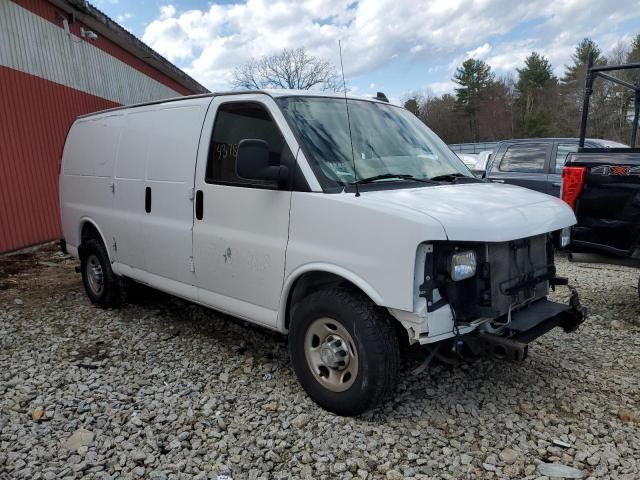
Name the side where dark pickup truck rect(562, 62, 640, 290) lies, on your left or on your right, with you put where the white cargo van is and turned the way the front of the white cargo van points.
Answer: on your left

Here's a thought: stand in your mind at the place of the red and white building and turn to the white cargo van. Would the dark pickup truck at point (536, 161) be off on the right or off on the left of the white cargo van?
left

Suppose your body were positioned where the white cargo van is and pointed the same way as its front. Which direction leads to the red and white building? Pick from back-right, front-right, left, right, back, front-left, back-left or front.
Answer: back

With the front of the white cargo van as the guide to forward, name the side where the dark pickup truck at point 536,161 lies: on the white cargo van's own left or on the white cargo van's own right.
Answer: on the white cargo van's own left

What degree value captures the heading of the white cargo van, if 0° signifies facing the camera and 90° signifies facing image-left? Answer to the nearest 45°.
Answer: approximately 315°
